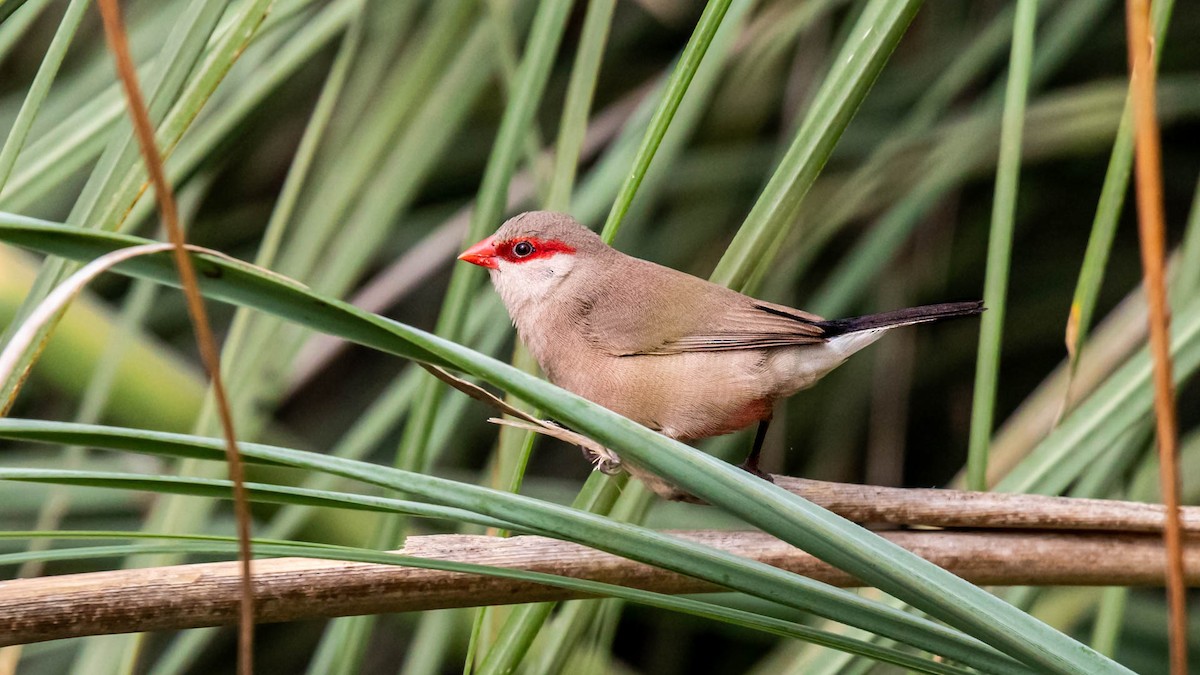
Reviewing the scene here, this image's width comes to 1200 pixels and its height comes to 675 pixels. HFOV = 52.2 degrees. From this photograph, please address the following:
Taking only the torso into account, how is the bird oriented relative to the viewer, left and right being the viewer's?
facing to the left of the viewer

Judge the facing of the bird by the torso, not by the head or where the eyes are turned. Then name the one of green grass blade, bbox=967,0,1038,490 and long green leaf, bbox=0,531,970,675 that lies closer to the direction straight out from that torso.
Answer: the long green leaf

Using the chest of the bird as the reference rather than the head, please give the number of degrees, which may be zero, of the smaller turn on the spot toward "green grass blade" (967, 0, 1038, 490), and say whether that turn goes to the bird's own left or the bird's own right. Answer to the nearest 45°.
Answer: approximately 135° to the bird's own left

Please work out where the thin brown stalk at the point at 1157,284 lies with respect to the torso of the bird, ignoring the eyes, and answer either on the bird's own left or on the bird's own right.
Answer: on the bird's own left
